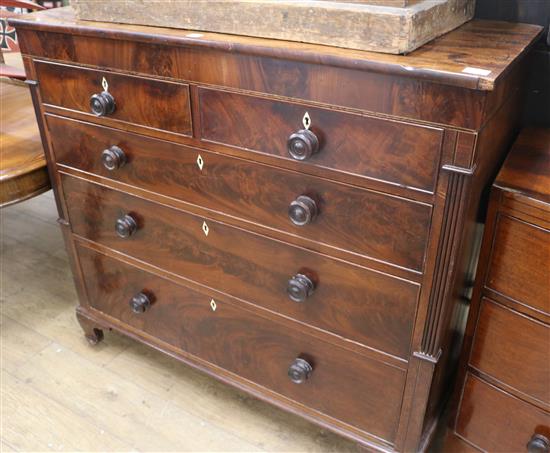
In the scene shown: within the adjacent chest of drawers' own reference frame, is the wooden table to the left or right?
on its right

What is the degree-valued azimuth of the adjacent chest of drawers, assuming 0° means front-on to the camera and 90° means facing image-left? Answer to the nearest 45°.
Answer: approximately 45°

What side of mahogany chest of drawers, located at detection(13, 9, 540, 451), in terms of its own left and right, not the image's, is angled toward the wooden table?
right

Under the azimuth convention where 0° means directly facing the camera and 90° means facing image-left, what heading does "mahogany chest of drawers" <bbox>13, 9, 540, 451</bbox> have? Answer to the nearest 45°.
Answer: approximately 45°
